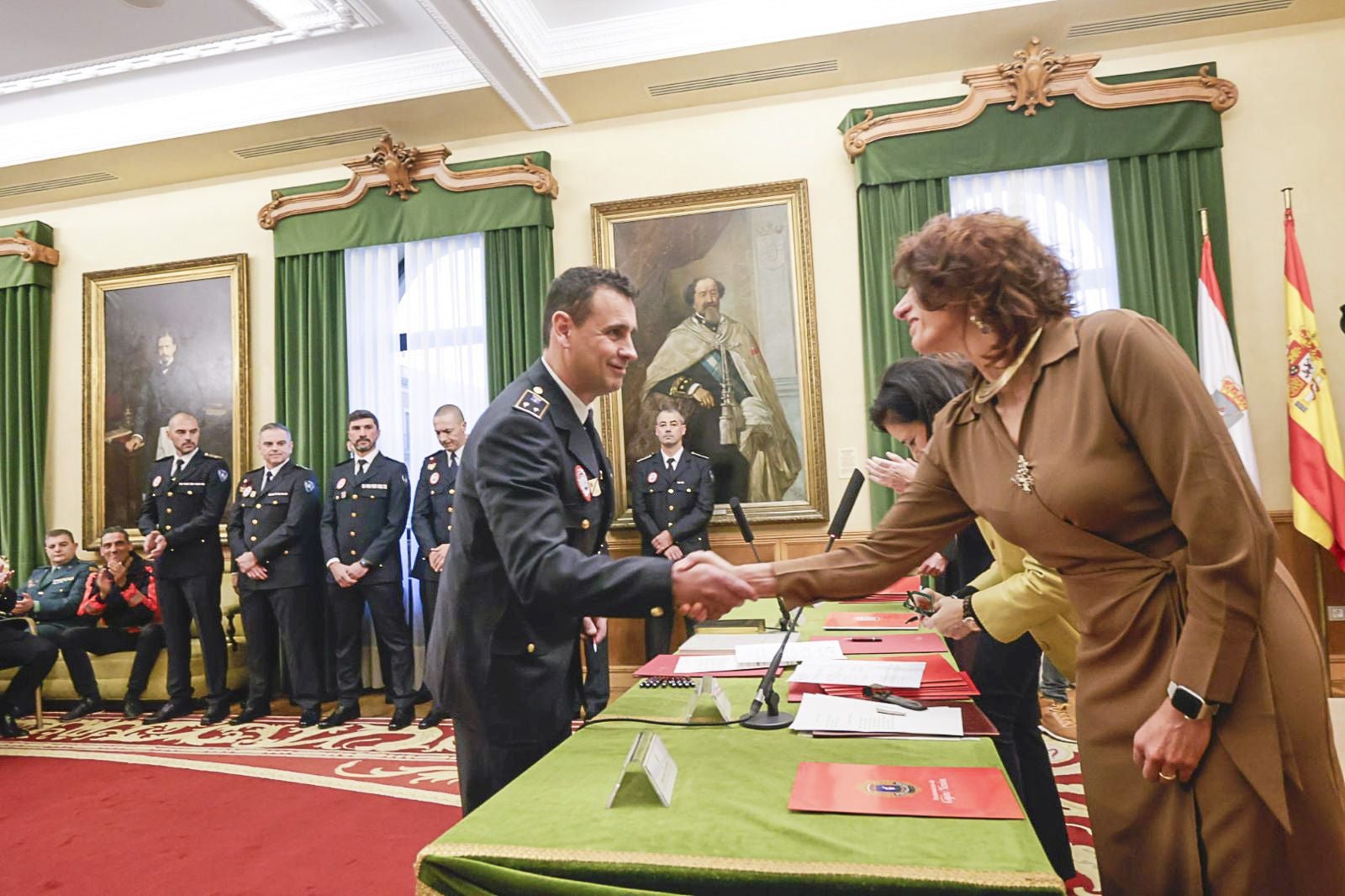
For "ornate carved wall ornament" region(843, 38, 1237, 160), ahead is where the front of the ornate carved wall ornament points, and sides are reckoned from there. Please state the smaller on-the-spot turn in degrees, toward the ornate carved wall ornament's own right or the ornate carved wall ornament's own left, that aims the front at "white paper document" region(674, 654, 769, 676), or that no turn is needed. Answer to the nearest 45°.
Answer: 0° — it already faces it

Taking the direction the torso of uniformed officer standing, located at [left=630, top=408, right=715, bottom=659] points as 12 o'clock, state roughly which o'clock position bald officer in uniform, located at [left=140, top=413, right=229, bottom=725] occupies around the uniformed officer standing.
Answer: The bald officer in uniform is roughly at 3 o'clock from the uniformed officer standing.

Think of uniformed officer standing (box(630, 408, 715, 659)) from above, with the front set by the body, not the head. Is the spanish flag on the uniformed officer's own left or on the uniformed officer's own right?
on the uniformed officer's own left

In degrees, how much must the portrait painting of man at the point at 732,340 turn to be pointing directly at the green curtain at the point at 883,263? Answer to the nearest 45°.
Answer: approximately 90° to its left

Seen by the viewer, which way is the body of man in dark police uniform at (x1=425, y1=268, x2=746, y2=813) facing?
to the viewer's right

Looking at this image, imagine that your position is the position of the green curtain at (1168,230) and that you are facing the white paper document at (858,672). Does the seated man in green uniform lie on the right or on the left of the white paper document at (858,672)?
right

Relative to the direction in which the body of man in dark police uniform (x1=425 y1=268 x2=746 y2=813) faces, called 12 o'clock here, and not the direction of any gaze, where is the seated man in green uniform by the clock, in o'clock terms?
The seated man in green uniform is roughly at 8 o'clock from the man in dark police uniform.

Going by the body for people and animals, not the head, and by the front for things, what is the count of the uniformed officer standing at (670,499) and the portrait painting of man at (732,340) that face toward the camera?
2

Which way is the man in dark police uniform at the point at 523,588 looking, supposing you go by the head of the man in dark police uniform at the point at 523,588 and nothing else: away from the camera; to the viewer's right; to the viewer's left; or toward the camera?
to the viewer's right
